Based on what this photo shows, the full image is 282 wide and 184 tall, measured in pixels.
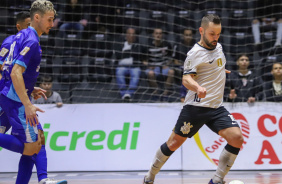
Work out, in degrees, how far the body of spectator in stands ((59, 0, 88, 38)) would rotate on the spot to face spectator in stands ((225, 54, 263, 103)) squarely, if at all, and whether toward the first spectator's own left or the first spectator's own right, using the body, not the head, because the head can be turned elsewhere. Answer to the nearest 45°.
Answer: approximately 45° to the first spectator's own left

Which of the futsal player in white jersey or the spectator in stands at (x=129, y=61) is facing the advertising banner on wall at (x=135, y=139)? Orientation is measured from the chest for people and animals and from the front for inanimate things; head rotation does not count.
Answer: the spectator in stands

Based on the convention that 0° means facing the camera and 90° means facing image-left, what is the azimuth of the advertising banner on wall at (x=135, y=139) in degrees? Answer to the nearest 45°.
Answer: approximately 0°

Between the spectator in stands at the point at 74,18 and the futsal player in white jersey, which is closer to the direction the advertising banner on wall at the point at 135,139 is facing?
the futsal player in white jersey

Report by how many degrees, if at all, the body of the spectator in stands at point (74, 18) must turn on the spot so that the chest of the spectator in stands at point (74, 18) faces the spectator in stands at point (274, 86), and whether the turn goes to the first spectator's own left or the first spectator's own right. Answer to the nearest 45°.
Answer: approximately 45° to the first spectator's own left

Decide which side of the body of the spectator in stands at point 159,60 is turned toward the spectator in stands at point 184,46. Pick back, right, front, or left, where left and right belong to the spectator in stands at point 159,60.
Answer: left

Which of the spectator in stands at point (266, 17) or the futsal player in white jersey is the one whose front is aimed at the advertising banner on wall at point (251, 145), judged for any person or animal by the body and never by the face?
the spectator in stands
